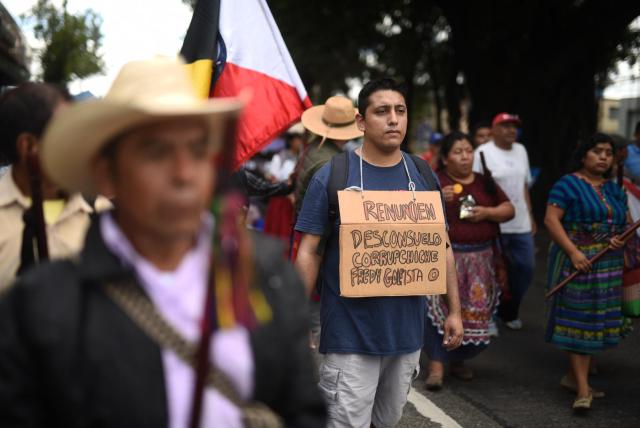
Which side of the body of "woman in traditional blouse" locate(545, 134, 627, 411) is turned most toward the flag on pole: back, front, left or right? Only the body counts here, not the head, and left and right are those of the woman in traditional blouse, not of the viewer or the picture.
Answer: right

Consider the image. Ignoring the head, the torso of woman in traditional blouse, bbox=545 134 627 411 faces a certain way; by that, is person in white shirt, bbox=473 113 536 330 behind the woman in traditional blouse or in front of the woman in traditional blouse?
behind

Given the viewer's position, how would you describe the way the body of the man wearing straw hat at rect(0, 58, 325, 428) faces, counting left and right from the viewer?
facing the viewer and to the right of the viewer

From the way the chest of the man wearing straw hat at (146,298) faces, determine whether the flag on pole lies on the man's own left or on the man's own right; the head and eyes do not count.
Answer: on the man's own left

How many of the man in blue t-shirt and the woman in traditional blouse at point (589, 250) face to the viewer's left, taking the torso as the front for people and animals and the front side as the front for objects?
0

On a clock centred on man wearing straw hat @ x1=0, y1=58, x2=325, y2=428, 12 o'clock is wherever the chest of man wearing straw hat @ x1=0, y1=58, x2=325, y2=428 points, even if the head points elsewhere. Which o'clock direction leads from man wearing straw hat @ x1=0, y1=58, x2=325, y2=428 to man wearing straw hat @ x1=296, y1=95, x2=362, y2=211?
man wearing straw hat @ x1=296, y1=95, x2=362, y2=211 is roughly at 8 o'clock from man wearing straw hat @ x1=0, y1=58, x2=325, y2=428.

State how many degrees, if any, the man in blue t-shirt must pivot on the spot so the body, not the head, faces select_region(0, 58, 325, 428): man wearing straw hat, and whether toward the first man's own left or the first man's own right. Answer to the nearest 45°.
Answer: approximately 45° to the first man's own right

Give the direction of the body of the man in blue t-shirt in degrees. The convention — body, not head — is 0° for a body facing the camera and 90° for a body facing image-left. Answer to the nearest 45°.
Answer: approximately 315°
